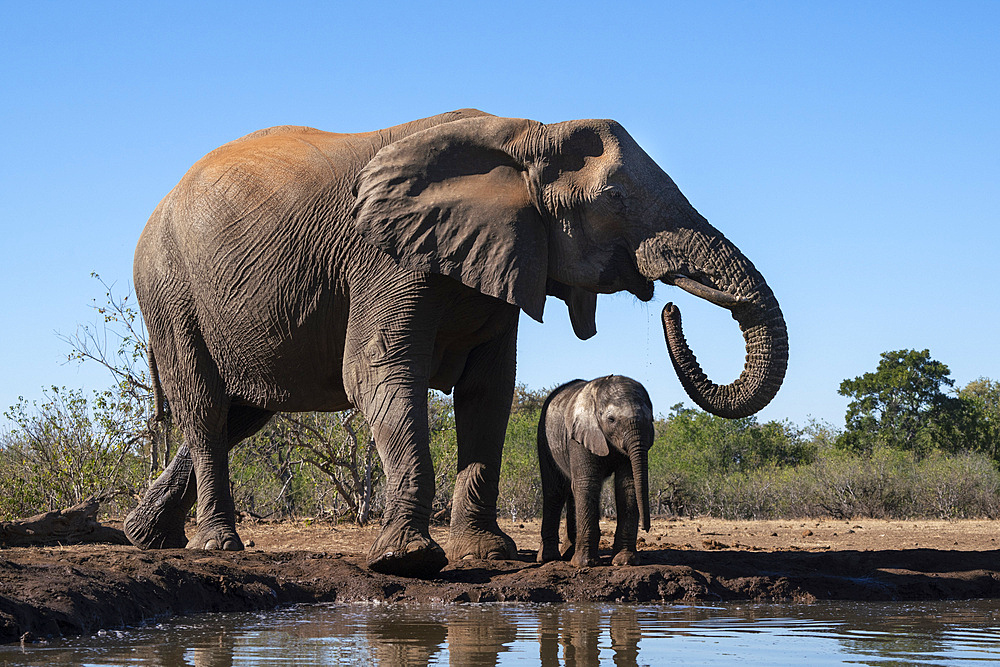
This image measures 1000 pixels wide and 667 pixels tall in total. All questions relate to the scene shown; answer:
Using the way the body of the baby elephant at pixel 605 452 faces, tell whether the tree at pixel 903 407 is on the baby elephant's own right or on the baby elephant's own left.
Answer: on the baby elephant's own left

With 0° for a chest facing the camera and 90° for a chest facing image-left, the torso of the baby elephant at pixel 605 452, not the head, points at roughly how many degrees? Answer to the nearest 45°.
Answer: approximately 315°
